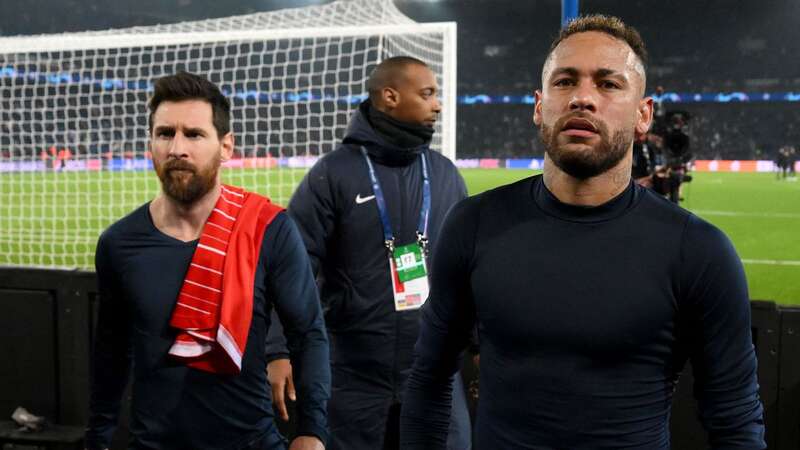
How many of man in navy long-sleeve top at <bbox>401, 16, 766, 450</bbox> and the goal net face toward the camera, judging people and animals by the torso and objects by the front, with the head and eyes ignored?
1

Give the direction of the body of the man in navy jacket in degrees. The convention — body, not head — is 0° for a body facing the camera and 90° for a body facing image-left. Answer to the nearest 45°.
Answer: approximately 315°

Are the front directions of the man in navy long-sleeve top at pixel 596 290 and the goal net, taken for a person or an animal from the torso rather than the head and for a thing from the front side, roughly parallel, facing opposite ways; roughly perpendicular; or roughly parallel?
roughly parallel, facing opposite ways

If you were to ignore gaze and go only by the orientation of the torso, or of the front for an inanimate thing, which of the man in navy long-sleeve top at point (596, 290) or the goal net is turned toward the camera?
the man in navy long-sleeve top

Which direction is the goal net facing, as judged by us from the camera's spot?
facing away from the viewer and to the right of the viewer

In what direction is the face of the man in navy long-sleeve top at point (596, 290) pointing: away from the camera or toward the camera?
toward the camera

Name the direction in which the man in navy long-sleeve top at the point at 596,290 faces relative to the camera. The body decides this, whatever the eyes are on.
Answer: toward the camera

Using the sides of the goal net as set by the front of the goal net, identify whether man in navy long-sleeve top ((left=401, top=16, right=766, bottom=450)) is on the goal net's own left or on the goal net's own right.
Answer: on the goal net's own right

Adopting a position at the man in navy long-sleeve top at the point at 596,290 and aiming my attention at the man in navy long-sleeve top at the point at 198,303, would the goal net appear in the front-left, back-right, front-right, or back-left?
front-right

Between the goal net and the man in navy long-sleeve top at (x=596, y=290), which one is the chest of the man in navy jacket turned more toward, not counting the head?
the man in navy long-sleeve top

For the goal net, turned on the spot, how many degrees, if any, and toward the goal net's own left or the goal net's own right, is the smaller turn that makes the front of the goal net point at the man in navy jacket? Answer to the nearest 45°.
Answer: approximately 135° to the goal net's own right

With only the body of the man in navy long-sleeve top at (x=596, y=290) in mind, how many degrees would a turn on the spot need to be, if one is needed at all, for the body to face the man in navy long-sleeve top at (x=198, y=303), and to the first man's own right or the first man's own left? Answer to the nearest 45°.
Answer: approximately 135° to the first man's own right
